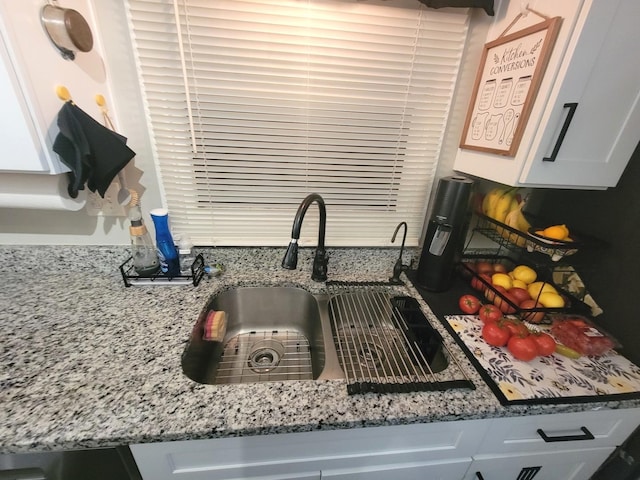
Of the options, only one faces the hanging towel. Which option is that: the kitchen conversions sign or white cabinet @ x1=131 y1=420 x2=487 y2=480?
the kitchen conversions sign

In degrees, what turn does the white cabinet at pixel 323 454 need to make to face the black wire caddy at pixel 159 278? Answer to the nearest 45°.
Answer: approximately 135° to its right

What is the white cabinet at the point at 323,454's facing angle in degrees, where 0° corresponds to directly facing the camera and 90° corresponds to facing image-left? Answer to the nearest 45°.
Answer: approximately 0°

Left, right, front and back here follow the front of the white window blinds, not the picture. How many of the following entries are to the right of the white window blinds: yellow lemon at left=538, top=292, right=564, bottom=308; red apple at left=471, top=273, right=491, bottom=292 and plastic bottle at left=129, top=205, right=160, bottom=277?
1

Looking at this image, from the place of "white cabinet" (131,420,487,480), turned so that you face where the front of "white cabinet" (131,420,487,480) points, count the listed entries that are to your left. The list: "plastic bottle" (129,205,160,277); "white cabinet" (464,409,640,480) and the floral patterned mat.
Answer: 2
